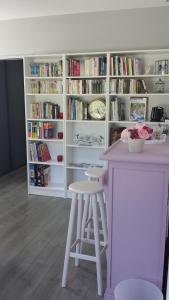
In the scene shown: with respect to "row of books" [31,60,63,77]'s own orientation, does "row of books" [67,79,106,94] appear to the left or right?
on its left

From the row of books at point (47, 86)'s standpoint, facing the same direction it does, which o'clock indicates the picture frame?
The picture frame is roughly at 10 o'clock from the row of books.

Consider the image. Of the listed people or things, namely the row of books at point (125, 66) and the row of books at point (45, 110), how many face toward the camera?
2

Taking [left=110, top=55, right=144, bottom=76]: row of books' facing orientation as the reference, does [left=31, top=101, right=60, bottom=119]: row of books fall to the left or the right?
on its right

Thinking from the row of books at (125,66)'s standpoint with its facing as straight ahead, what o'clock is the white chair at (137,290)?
The white chair is roughly at 12 o'clock from the row of books.

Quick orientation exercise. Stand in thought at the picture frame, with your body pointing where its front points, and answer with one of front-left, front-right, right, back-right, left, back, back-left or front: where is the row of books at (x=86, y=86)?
right
